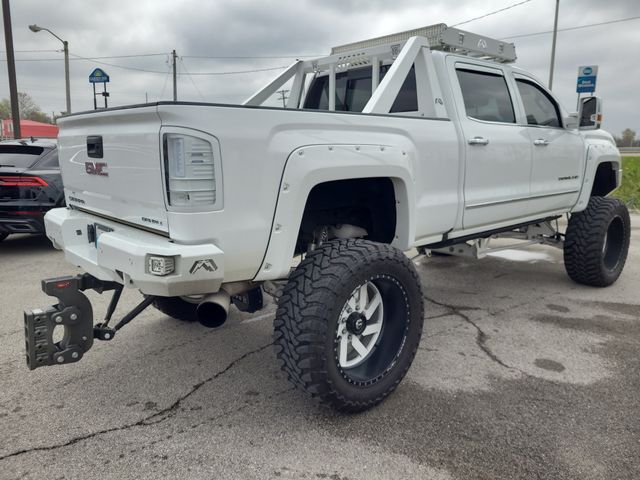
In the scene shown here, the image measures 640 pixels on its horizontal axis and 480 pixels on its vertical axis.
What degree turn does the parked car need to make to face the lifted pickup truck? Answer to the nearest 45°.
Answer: approximately 135° to its right

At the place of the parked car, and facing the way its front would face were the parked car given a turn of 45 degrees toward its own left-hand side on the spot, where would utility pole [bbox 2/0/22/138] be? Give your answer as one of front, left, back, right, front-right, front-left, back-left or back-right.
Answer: front

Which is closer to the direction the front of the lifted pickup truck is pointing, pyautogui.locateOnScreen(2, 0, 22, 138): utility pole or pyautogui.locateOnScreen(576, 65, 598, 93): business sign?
the business sign

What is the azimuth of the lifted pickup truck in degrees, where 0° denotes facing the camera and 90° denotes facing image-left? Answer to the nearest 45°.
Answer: approximately 225°

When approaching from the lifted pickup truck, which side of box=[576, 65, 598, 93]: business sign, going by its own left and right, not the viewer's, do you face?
front

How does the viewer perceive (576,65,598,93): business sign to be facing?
facing the viewer

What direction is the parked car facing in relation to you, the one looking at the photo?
facing away from the viewer and to the right of the viewer

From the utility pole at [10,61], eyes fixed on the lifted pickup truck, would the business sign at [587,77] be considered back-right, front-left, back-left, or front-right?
front-left

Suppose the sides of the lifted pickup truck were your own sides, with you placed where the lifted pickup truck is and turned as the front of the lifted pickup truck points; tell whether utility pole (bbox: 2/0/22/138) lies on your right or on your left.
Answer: on your left

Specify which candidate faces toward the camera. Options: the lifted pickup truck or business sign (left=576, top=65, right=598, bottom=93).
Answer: the business sign

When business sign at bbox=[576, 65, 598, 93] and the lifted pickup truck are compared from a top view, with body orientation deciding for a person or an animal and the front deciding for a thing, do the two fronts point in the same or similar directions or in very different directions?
very different directions

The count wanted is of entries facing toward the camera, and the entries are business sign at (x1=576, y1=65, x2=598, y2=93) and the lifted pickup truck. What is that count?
1

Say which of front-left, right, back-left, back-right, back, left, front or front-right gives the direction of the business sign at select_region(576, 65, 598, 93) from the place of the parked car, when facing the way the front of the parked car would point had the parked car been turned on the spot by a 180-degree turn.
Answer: back-left

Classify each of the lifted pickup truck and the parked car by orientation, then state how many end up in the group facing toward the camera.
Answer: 0
